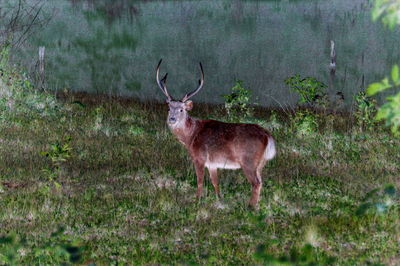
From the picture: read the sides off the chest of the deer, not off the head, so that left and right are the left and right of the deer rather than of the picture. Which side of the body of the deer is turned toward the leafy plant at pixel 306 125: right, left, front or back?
right

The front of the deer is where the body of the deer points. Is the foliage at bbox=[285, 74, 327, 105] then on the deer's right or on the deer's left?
on the deer's right

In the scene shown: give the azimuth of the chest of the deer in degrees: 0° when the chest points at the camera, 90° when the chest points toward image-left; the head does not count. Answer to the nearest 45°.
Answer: approximately 90°
